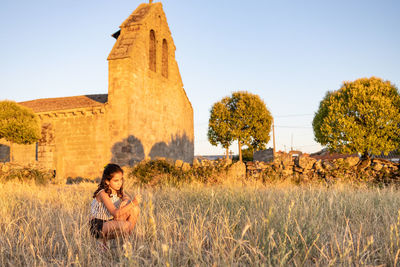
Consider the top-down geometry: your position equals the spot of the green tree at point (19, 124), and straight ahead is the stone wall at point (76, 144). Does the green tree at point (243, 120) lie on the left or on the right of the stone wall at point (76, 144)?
left

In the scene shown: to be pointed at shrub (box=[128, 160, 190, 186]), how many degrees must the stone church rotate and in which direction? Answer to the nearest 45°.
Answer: approximately 45° to its right

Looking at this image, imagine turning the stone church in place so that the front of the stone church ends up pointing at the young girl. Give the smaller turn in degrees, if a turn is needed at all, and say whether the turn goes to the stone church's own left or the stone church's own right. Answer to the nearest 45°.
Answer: approximately 45° to the stone church's own right

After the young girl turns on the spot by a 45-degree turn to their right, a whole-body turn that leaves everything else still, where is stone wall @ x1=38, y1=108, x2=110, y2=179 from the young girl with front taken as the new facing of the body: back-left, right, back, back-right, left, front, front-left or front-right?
back

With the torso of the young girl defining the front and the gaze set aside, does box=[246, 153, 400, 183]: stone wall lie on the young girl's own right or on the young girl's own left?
on the young girl's own left

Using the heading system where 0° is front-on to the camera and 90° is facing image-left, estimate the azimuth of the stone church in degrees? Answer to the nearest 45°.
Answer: approximately 315°

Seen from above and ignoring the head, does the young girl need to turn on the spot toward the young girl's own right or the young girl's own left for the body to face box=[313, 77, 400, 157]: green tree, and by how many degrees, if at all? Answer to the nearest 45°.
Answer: approximately 90° to the young girl's own left

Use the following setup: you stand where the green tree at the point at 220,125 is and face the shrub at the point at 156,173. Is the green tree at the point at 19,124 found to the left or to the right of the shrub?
right

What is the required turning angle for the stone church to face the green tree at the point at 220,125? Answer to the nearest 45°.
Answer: approximately 90° to its left
